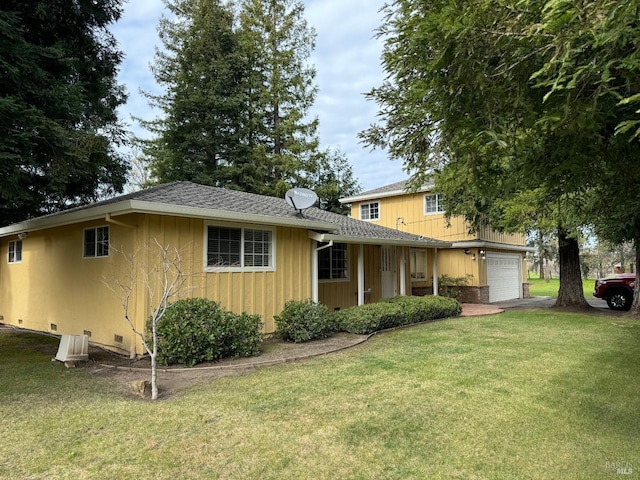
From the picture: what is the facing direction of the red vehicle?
to the viewer's left

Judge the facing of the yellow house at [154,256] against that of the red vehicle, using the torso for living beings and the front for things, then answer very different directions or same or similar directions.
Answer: very different directions

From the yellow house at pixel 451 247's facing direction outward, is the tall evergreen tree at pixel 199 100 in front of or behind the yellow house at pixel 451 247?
behind

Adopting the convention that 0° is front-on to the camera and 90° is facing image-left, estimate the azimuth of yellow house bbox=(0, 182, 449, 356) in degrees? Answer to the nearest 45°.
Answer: approximately 315°

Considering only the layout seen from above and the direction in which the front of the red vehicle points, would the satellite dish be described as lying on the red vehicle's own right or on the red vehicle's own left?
on the red vehicle's own left

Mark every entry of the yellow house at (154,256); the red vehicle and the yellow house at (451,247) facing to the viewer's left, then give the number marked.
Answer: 1

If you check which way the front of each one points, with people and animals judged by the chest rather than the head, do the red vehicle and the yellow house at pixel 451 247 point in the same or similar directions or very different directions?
very different directions
